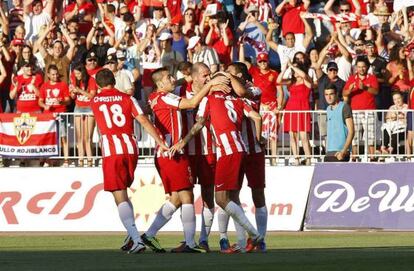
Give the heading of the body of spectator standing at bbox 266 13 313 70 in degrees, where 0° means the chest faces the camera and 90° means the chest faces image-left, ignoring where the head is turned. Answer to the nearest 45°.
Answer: approximately 0°

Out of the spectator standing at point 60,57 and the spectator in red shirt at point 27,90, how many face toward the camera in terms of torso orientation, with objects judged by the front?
2

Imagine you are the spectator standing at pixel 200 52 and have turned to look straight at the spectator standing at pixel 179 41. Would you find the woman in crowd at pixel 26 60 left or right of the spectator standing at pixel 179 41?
left
